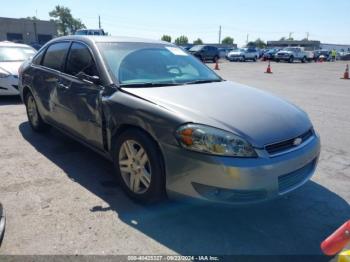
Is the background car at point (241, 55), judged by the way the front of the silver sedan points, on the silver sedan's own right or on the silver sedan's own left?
on the silver sedan's own left

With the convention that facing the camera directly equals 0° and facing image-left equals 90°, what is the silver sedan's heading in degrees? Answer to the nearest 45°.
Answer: approximately 315°

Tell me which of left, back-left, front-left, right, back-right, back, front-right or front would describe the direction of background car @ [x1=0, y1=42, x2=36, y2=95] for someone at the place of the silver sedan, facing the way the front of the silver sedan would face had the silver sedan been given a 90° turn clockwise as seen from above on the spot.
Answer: right

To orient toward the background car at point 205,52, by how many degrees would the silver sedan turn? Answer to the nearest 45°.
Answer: approximately 135° to its left

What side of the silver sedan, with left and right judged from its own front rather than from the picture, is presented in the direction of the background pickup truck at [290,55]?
left
